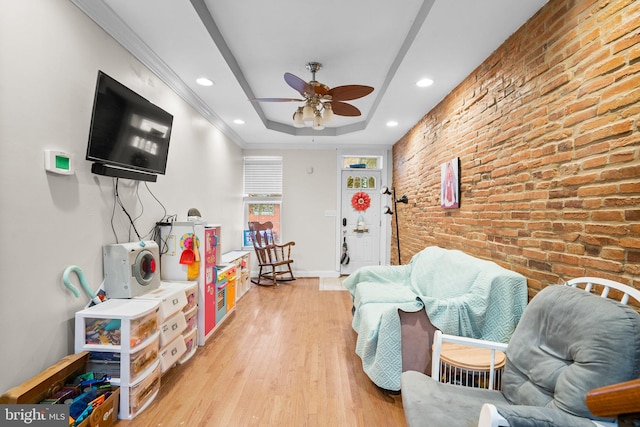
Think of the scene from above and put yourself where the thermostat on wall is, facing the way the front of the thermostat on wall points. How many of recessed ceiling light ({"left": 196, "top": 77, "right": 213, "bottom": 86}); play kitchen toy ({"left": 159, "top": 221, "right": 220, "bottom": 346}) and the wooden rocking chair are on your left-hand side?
3

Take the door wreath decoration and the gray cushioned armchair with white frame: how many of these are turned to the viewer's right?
0

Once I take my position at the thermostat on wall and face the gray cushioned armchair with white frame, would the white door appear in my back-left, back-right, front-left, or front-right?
front-left

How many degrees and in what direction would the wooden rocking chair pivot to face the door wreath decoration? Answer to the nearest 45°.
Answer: approximately 45° to its left

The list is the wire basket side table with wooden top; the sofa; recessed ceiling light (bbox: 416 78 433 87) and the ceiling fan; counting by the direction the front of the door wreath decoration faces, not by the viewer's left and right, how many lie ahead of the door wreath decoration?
4

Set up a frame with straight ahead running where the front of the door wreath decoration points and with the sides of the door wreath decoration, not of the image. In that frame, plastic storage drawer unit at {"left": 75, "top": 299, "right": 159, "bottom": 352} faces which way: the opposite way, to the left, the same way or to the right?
to the left

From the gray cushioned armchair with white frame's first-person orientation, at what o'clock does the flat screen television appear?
The flat screen television is roughly at 1 o'clock from the gray cushioned armchair with white frame.

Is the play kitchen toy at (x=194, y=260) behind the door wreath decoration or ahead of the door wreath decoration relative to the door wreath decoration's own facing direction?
ahead

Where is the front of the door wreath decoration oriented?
toward the camera

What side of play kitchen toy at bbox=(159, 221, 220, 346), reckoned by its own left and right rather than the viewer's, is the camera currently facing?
right

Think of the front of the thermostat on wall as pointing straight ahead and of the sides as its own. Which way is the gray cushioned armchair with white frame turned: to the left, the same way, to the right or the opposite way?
the opposite way

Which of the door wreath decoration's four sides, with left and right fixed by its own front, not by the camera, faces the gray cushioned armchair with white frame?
front

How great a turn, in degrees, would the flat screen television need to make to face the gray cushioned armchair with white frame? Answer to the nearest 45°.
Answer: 0° — it already faces it

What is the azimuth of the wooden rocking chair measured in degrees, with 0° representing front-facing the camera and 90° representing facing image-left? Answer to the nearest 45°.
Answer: approximately 315°

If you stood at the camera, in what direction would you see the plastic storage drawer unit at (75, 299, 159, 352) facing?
facing the viewer and to the right of the viewer
